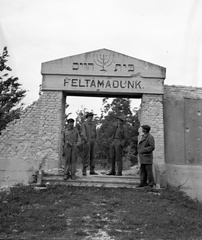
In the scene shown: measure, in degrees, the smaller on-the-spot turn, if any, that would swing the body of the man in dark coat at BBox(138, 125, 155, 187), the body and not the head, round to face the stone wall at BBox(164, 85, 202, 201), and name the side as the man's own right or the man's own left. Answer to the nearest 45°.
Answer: approximately 180°

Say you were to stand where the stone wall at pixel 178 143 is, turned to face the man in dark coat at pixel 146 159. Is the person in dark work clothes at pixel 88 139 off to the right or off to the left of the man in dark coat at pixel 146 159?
right

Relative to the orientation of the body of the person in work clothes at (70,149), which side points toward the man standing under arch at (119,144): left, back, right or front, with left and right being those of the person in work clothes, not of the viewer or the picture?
left

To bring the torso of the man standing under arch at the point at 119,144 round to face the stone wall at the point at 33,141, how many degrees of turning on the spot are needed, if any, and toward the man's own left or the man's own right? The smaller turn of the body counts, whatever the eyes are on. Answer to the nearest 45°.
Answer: approximately 45° to the man's own right

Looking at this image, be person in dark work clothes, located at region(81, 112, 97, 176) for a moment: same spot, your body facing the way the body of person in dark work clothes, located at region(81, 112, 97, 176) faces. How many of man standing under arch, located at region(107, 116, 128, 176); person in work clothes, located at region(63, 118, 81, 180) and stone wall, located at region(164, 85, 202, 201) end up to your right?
1

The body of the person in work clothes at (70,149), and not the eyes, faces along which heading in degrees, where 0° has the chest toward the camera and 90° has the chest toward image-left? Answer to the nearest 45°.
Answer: approximately 0°

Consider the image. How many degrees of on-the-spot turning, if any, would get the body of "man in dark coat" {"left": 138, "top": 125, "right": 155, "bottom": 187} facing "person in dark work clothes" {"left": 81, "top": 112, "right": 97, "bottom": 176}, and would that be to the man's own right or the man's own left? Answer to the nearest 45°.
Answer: approximately 45° to the man's own right

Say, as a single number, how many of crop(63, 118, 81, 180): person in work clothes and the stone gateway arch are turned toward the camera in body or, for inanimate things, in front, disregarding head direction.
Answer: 2
